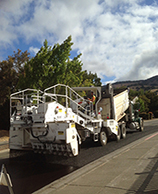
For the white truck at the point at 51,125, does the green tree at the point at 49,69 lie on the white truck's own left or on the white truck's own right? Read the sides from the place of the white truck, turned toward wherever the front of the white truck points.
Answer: on the white truck's own left

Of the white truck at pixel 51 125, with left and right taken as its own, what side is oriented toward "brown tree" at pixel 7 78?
left

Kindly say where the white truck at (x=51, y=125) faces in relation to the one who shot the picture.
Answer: facing away from the viewer and to the right of the viewer

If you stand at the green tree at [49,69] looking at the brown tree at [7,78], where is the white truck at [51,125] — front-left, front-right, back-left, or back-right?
back-left
